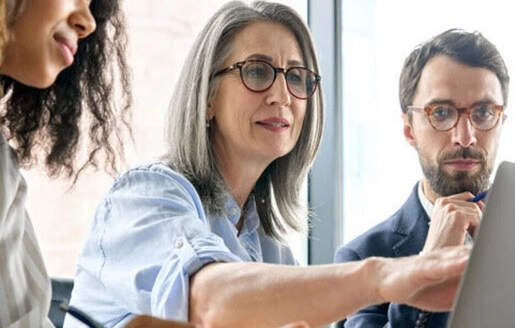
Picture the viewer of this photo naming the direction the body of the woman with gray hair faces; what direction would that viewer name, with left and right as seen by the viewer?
facing the viewer and to the right of the viewer

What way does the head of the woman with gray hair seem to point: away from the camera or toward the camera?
toward the camera
